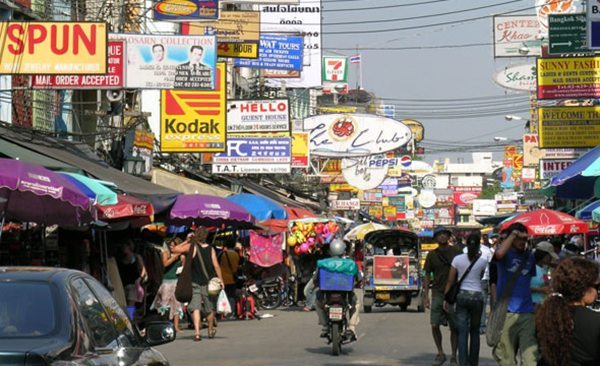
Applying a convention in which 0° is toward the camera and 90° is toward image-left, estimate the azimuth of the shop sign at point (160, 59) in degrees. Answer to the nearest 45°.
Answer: approximately 0°

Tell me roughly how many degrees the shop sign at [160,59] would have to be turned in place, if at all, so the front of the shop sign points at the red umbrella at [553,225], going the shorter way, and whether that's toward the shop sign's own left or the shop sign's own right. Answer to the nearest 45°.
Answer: approximately 90° to the shop sign's own left

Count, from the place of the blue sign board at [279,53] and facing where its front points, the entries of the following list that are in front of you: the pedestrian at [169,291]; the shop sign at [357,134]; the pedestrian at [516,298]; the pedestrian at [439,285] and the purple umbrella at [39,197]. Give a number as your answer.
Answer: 4
